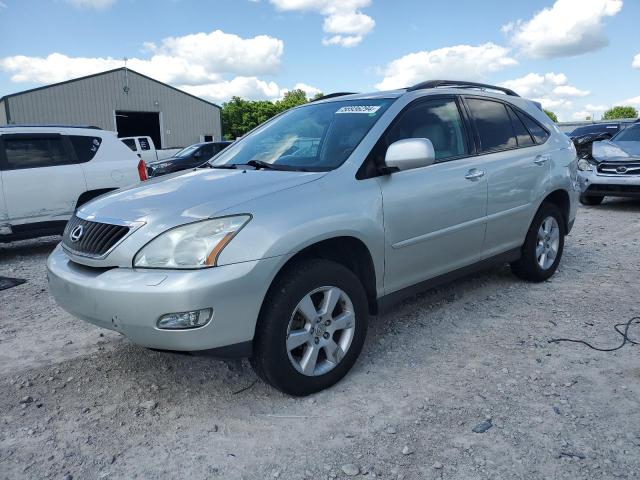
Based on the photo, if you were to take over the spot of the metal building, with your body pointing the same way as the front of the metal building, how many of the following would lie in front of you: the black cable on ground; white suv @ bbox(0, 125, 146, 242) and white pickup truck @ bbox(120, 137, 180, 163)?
3

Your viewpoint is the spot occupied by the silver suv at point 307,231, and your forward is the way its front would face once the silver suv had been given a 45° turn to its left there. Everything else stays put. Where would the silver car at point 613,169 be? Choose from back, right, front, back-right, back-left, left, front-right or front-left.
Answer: back-left

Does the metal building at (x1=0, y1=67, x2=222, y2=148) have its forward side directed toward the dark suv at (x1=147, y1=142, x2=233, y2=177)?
yes

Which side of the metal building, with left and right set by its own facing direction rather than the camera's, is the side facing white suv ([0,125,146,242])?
front

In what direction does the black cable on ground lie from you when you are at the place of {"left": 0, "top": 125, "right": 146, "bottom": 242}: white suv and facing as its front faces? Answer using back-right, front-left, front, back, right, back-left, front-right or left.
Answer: back-left

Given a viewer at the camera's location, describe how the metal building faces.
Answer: facing the viewer

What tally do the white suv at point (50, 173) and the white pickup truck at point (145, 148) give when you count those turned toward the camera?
0

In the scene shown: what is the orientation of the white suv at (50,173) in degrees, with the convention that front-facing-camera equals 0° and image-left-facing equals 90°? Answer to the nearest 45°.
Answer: approximately 90°

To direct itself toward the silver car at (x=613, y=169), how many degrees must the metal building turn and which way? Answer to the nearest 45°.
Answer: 0° — it already faces it

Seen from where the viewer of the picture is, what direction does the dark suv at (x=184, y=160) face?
facing the viewer and to the left of the viewer

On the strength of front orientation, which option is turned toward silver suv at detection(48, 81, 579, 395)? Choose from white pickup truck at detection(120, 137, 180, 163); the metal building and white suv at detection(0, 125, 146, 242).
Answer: the metal building
